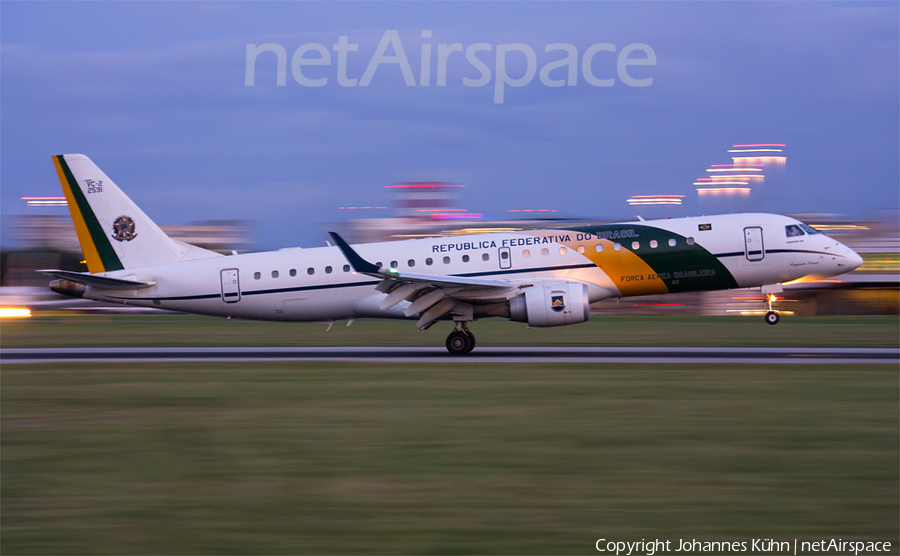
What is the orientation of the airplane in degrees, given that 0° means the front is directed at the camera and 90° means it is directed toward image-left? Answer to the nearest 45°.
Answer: approximately 270°
